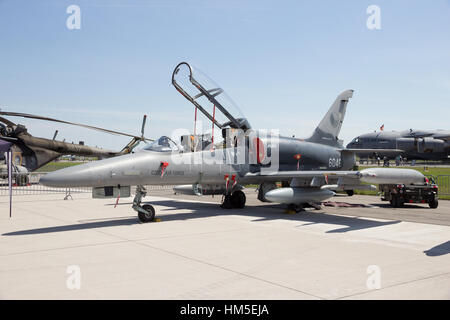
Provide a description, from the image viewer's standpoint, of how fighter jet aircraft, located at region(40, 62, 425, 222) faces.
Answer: facing the viewer and to the left of the viewer
